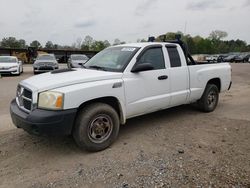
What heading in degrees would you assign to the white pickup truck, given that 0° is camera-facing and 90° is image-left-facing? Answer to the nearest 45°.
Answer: approximately 45°

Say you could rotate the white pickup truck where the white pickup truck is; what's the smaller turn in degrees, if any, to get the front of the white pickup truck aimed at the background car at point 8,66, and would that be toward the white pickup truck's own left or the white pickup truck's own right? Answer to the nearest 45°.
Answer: approximately 90° to the white pickup truck's own right

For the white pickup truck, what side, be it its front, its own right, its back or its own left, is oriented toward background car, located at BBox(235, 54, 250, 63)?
back
